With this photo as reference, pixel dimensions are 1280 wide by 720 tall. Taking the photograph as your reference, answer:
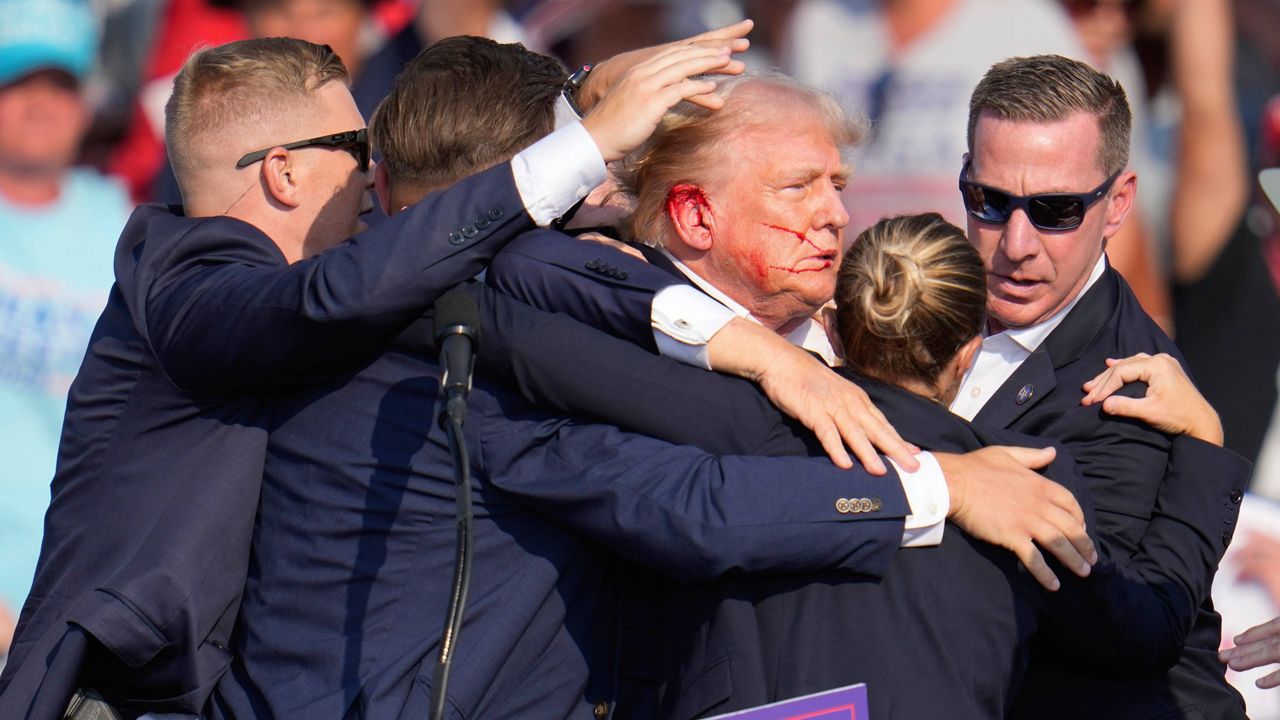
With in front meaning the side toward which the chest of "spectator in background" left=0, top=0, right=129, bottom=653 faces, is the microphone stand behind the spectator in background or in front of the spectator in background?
in front

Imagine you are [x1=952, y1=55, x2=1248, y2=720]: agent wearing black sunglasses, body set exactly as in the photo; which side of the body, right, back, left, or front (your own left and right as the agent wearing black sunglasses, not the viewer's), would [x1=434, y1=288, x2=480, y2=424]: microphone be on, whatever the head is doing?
front

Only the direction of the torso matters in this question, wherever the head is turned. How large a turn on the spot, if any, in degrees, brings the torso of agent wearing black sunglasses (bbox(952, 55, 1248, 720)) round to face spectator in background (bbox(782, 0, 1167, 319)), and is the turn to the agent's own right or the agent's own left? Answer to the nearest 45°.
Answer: approximately 135° to the agent's own right

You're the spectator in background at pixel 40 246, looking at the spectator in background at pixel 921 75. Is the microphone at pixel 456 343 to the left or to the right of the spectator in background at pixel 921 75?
right

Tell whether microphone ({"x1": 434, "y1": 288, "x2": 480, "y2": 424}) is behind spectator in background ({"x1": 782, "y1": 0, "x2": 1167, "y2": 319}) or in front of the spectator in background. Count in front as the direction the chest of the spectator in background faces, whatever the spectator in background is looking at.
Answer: in front

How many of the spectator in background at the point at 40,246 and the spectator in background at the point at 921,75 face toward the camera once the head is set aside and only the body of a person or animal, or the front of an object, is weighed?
2

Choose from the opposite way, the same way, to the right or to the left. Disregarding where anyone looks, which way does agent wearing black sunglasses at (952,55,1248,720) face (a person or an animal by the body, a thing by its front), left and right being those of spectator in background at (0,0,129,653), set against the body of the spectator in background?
to the right

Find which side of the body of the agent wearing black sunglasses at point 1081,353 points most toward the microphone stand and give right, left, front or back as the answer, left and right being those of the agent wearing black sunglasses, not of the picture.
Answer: front

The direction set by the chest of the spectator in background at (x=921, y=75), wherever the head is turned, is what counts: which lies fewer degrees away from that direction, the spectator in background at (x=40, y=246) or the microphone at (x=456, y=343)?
the microphone
